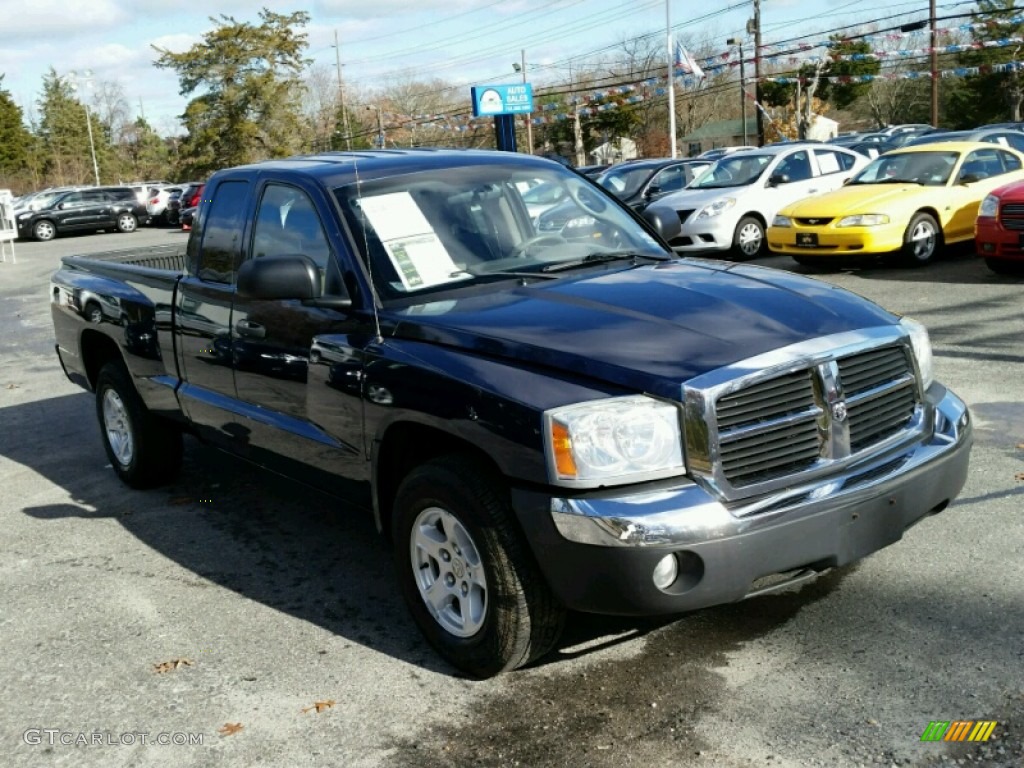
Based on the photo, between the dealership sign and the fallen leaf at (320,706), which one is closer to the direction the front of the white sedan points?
the fallen leaf

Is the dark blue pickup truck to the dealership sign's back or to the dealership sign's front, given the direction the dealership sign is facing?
to the front

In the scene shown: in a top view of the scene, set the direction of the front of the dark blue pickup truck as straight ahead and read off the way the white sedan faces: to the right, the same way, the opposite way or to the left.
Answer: to the right

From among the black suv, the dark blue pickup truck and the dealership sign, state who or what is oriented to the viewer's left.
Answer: the black suv

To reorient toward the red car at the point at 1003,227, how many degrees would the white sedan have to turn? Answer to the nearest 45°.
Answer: approximately 90° to its left

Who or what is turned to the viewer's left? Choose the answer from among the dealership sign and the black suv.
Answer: the black suv

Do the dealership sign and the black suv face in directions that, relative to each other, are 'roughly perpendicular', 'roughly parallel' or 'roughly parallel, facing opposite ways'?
roughly perpendicular

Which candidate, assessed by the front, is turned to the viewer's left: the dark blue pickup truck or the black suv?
the black suv

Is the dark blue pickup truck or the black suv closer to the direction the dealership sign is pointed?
the dark blue pickup truck

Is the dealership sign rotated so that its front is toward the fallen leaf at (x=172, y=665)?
yes

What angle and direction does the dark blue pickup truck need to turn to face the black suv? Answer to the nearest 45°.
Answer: approximately 135° to its left

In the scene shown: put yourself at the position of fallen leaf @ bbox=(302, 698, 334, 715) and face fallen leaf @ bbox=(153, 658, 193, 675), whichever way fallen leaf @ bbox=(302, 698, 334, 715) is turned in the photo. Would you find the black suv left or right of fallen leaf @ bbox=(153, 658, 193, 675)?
right

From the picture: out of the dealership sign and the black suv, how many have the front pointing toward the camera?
1

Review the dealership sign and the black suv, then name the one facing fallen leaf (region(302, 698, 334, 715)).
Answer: the dealership sign

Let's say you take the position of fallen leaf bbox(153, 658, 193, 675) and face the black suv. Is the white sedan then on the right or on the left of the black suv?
right

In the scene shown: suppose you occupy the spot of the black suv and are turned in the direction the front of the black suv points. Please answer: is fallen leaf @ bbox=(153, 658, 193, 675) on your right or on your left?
on your left

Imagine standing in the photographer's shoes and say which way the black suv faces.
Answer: facing to the left of the viewer

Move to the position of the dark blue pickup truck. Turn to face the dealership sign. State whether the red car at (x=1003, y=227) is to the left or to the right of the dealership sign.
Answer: right

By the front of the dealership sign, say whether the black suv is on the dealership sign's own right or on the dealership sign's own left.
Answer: on the dealership sign's own right

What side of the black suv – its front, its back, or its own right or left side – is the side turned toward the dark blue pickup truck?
left
